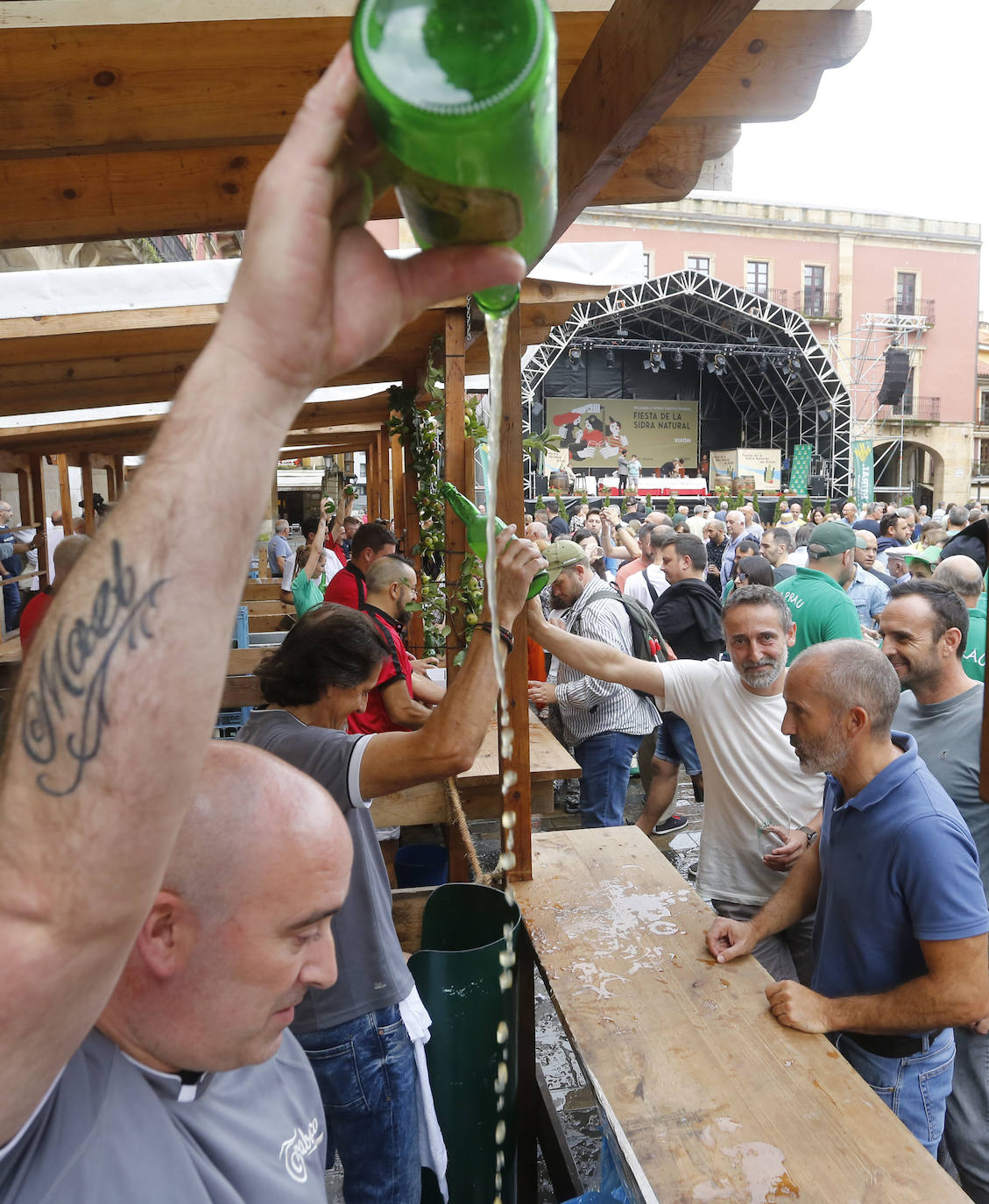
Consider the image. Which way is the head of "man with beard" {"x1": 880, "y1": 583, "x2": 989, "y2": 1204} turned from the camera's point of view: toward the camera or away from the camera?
toward the camera

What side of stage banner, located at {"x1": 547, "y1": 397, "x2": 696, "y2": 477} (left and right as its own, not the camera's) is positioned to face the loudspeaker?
left

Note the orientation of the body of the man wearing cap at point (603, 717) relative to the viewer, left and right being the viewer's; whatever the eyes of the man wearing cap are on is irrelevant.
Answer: facing to the left of the viewer

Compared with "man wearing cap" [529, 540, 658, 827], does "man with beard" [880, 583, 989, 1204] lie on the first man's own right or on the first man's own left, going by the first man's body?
on the first man's own left

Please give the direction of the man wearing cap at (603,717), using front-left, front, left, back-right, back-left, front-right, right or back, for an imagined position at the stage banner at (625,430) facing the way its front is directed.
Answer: front

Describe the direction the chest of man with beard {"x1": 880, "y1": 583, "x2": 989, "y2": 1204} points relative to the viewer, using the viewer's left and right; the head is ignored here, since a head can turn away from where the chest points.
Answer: facing the viewer and to the left of the viewer

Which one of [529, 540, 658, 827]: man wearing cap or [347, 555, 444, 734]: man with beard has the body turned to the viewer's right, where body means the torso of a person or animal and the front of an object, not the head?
the man with beard

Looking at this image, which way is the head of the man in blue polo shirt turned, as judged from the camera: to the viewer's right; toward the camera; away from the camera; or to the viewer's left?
to the viewer's left

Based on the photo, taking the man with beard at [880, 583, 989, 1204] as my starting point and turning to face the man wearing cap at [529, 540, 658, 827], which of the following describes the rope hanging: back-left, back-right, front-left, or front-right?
front-left

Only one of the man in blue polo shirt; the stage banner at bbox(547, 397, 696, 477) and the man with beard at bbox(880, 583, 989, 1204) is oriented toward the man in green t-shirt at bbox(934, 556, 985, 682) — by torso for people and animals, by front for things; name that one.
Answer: the stage banner

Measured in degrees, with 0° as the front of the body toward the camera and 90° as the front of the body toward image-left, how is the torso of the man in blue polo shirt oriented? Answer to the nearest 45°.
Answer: approximately 90°

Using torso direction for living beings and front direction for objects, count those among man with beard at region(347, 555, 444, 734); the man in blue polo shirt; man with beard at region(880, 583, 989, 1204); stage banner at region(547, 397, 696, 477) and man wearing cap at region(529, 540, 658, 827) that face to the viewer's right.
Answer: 1

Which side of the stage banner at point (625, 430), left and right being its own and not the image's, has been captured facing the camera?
front

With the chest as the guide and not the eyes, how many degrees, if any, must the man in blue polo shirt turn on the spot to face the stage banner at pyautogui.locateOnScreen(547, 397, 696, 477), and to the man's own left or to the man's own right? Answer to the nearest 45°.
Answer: approximately 90° to the man's own right
